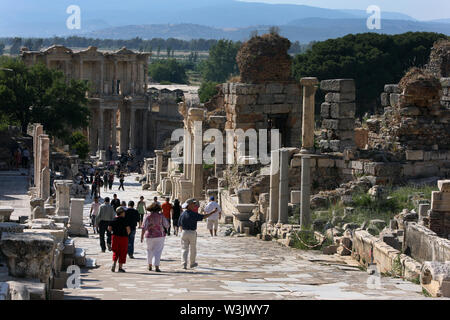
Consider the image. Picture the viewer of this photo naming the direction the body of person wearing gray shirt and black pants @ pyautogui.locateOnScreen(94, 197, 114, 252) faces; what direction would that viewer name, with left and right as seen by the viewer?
facing away from the viewer

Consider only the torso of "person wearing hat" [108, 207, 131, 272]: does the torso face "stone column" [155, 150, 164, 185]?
yes

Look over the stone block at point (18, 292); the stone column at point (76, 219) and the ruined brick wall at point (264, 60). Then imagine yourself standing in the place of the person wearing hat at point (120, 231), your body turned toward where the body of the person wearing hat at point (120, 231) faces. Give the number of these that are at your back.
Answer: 1

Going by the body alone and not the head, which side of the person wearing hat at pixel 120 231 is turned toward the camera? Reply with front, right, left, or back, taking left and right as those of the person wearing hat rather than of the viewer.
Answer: back

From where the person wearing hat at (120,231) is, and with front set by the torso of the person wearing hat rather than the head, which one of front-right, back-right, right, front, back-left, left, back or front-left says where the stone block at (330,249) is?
front-right

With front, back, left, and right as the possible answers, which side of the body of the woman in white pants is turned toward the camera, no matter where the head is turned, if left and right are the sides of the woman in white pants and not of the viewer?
back

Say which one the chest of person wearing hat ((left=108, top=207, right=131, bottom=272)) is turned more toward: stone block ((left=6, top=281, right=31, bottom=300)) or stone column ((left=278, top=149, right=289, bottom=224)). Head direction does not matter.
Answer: the stone column

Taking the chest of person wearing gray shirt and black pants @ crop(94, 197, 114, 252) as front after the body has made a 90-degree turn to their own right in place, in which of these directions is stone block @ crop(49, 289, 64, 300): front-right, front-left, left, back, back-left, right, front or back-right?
right

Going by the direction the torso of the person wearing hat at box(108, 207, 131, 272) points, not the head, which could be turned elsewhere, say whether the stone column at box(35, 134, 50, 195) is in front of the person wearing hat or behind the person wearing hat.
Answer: in front

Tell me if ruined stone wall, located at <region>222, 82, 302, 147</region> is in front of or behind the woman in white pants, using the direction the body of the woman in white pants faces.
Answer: in front

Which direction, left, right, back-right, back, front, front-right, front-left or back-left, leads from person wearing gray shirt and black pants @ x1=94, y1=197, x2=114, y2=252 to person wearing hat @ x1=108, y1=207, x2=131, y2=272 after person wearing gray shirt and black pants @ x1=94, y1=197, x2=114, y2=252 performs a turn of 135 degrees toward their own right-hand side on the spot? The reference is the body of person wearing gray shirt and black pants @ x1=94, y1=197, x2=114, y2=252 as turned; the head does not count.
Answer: front-right
